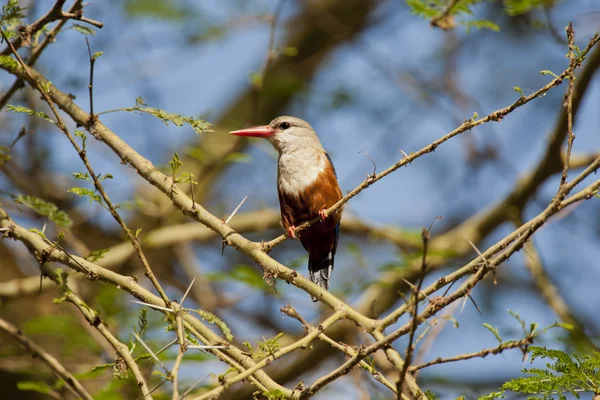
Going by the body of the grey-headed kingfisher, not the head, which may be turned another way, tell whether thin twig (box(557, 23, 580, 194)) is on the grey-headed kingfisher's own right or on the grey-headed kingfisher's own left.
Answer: on the grey-headed kingfisher's own left

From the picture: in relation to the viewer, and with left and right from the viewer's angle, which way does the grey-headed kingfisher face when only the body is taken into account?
facing the viewer and to the left of the viewer
